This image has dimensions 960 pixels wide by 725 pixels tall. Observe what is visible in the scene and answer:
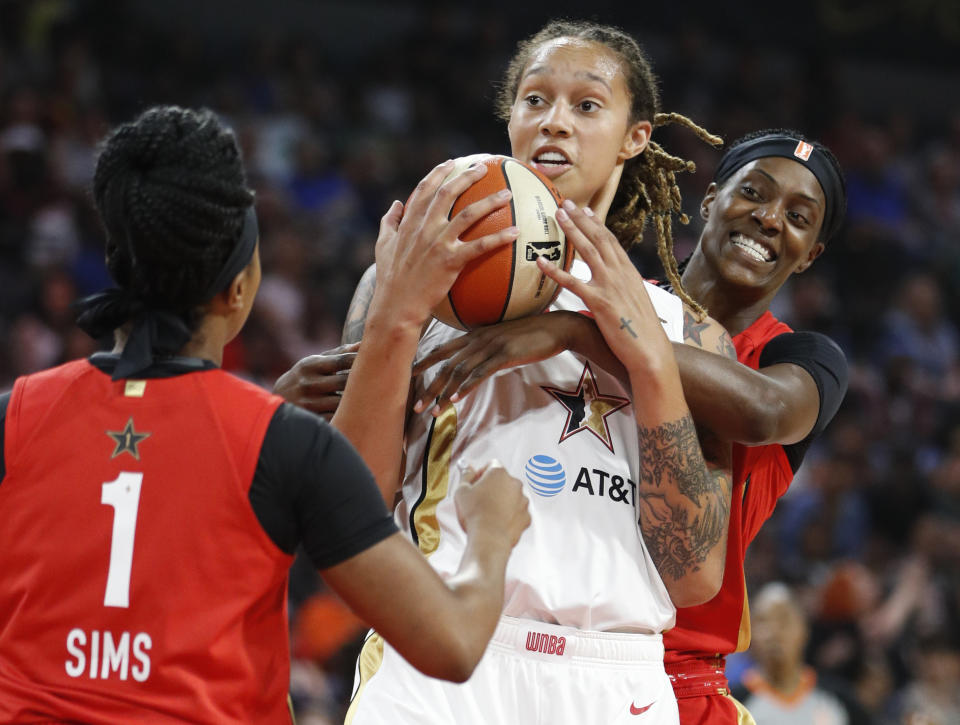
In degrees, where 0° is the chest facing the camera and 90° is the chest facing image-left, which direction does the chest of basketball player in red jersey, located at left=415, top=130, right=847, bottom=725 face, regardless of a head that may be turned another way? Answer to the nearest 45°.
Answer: approximately 45°

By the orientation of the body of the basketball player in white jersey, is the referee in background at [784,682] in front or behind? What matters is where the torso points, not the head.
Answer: behind

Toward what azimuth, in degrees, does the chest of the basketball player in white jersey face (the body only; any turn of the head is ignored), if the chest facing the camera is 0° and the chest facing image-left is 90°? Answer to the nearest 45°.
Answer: approximately 0°

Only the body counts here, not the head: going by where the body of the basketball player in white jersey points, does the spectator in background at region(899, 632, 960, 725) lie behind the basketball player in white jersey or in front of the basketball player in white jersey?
behind

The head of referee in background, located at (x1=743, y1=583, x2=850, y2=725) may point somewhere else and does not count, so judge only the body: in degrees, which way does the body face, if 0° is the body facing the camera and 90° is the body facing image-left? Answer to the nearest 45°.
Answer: approximately 0°

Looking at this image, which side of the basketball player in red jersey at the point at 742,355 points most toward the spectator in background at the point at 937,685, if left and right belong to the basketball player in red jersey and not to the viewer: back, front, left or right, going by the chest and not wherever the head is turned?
back

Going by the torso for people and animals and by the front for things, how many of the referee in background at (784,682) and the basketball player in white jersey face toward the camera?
2

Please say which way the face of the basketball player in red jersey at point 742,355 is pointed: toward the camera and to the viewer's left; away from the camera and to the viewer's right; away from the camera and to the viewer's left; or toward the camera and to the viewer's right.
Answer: toward the camera and to the viewer's left

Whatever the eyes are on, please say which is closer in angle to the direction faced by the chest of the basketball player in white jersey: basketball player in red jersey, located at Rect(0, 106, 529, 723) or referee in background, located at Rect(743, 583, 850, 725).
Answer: the basketball player in red jersey

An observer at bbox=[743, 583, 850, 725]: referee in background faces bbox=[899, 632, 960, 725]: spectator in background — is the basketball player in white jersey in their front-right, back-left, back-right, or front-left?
back-right

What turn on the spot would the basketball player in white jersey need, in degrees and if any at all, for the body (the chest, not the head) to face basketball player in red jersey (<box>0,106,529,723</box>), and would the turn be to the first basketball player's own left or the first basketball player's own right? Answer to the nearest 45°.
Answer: approximately 45° to the first basketball player's own right

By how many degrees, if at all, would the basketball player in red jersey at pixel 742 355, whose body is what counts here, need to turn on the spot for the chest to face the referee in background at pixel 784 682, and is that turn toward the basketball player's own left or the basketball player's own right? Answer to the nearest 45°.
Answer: approximately 135° to the basketball player's own right
